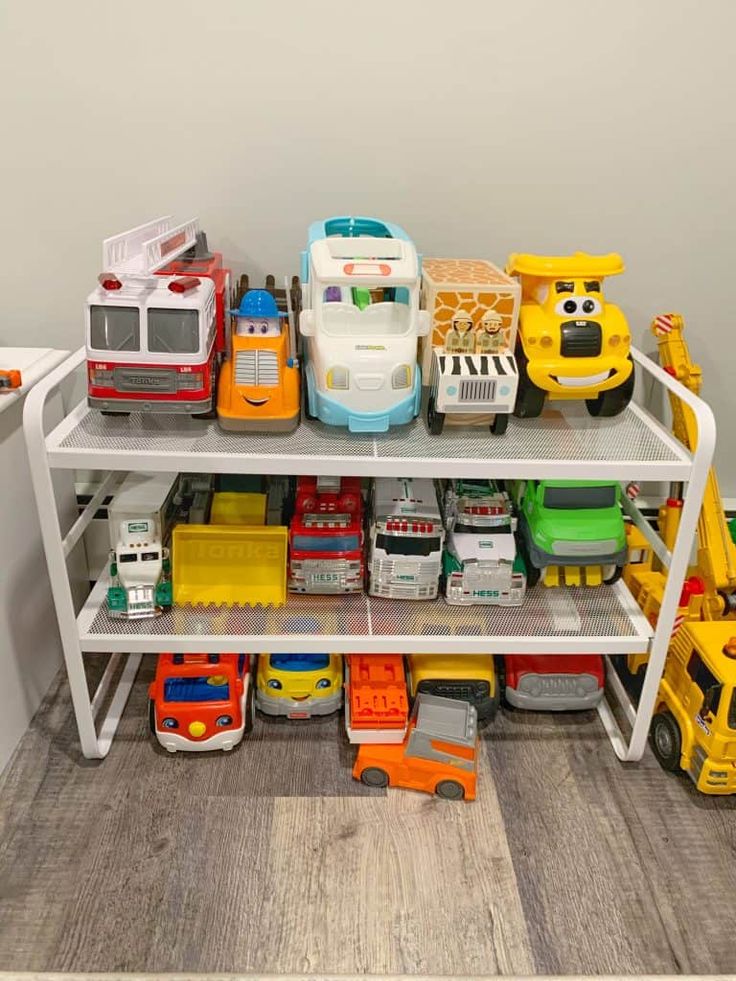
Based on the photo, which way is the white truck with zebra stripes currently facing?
toward the camera

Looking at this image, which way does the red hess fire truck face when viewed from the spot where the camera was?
facing the viewer

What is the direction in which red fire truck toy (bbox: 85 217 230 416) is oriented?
toward the camera

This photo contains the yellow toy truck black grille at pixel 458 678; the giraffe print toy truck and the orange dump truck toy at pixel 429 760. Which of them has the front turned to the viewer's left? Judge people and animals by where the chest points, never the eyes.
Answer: the orange dump truck toy

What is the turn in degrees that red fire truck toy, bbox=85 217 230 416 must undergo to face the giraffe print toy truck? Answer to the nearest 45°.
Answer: approximately 90° to its left
